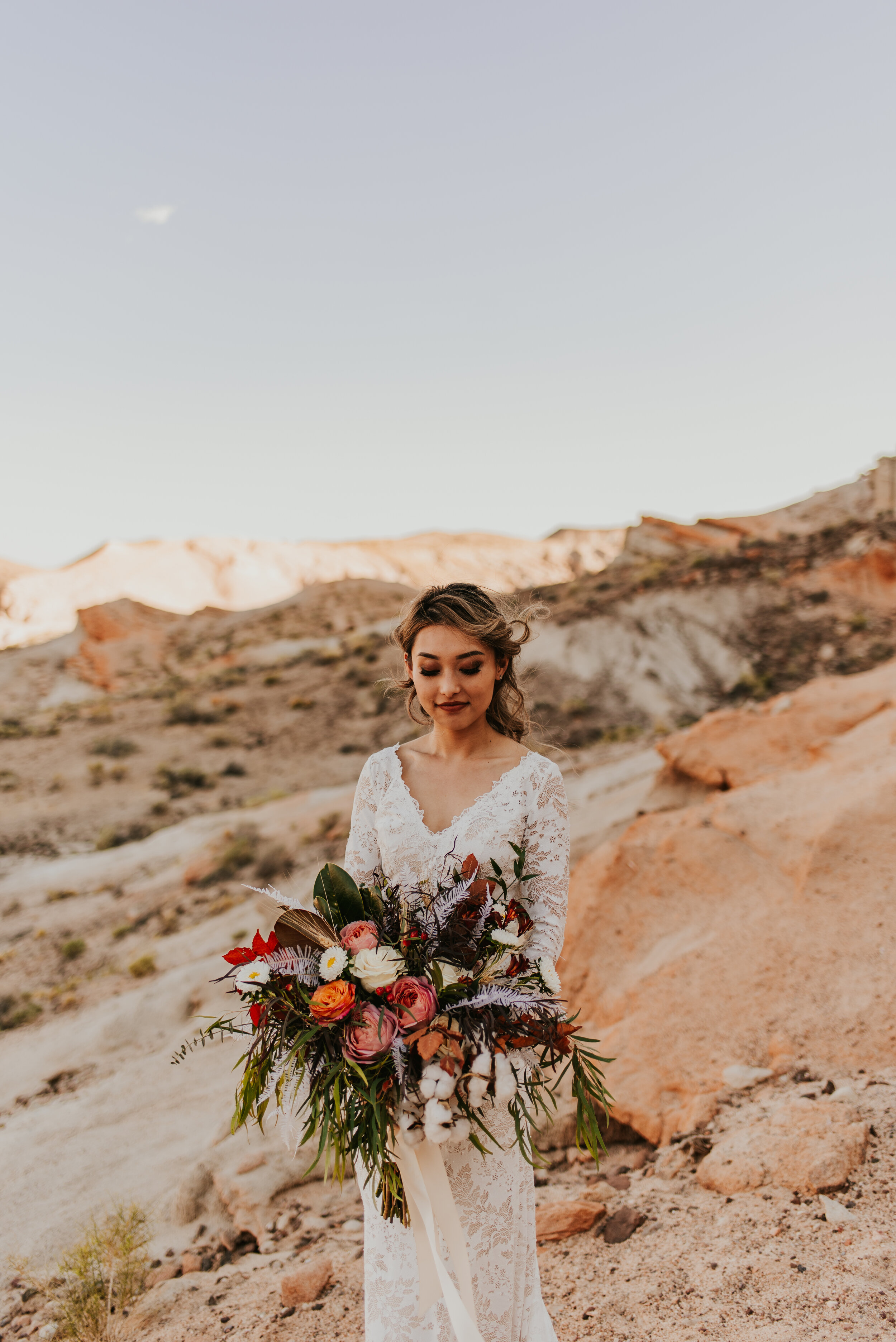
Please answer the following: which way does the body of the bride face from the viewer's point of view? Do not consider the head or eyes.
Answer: toward the camera

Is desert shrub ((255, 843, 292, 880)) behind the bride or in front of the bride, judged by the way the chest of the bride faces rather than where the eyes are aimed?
behind

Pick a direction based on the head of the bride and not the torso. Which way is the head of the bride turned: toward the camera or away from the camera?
toward the camera

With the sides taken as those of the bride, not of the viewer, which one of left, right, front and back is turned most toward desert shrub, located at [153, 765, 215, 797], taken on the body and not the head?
back

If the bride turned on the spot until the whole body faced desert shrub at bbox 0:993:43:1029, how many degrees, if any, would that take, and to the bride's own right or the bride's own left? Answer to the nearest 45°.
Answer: approximately 135° to the bride's own right

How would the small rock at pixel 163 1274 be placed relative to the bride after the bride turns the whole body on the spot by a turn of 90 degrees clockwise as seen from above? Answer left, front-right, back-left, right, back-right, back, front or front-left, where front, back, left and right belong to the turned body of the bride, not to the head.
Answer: front-right

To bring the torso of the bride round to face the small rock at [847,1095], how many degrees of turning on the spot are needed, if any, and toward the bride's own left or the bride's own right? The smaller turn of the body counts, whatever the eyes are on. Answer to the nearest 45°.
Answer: approximately 135° to the bride's own left
